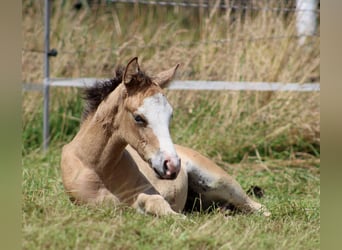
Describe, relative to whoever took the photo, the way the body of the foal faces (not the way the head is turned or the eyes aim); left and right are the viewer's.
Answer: facing the viewer and to the left of the viewer
